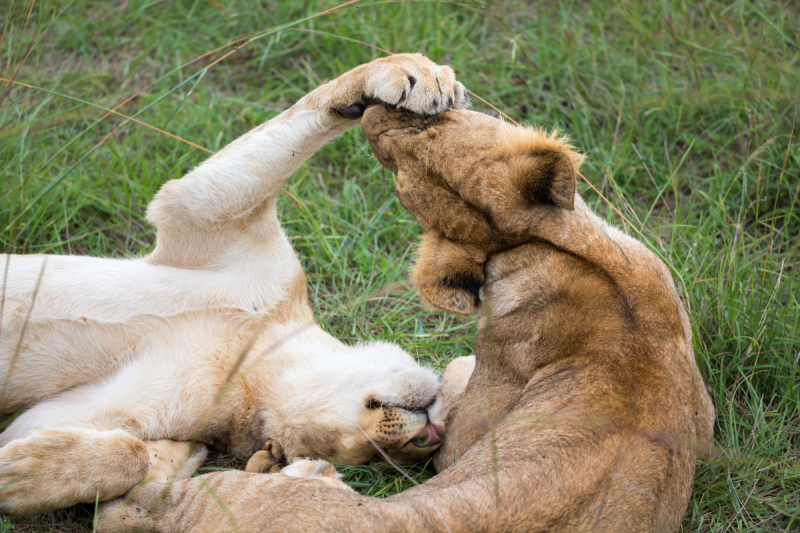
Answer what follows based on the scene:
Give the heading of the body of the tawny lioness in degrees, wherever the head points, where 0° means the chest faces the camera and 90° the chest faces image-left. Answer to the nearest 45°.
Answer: approximately 135°
